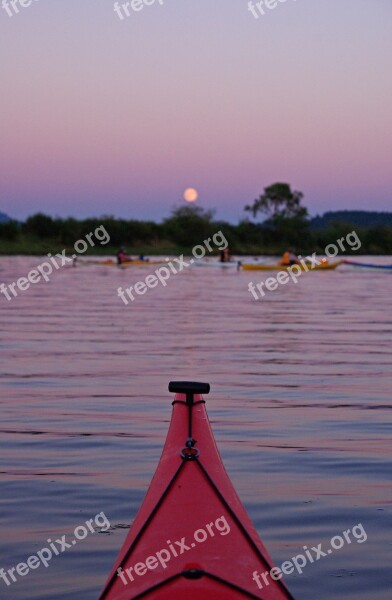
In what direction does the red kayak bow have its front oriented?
away from the camera
